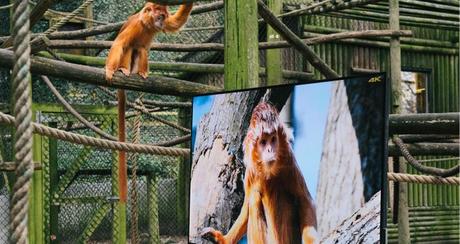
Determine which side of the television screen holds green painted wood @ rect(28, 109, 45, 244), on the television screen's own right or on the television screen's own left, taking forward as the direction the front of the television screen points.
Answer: on the television screen's own right

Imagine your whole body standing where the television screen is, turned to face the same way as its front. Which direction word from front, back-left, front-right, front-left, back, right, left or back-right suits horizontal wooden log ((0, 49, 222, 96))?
right

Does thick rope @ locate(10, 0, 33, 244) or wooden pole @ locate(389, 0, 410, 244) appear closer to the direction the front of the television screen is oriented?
the thick rope

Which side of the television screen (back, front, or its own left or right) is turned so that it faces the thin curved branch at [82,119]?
right

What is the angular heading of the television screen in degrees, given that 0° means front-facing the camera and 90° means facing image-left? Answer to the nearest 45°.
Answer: approximately 45°

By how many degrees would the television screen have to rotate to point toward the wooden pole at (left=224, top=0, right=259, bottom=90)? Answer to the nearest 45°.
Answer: approximately 135° to its right

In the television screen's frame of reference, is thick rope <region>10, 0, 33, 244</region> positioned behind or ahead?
ahead

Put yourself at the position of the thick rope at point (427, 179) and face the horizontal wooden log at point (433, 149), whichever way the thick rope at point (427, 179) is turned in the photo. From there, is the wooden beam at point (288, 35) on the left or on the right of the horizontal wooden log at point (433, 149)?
left

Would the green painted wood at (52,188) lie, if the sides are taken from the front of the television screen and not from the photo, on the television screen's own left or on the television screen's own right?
on the television screen's own right

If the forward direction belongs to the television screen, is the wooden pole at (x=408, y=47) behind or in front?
behind

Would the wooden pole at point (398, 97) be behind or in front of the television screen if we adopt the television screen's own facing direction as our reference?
behind
